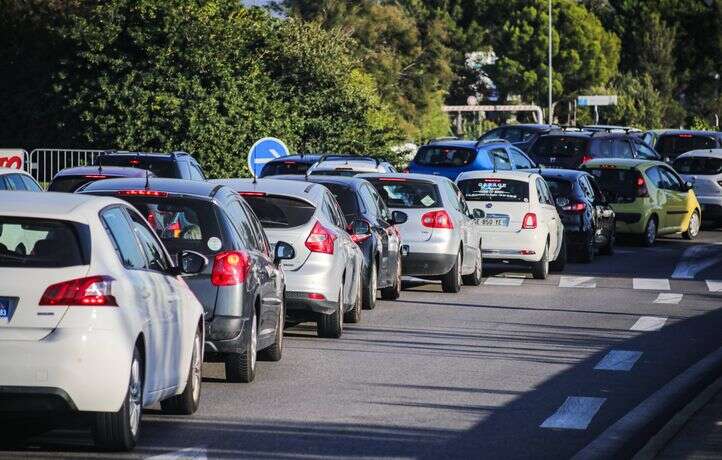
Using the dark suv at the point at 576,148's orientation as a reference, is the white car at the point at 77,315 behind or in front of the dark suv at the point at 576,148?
behind

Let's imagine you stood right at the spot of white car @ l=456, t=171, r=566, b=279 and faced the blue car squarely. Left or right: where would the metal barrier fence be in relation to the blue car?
left

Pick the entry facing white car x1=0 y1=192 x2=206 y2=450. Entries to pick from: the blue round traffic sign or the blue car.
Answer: the blue round traffic sign

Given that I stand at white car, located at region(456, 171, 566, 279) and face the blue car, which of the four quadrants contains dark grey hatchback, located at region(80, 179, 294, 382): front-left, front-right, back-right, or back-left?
back-left

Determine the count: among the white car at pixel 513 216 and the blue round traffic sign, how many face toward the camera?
1

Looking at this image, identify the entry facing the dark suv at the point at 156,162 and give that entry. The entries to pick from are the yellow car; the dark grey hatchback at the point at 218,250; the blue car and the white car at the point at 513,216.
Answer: the dark grey hatchback

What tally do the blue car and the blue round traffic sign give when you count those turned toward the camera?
1

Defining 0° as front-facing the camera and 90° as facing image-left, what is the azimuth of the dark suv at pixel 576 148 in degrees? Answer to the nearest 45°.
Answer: approximately 225°

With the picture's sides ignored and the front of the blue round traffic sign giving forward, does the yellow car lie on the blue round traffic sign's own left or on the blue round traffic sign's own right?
on the blue round traffic sign's own left

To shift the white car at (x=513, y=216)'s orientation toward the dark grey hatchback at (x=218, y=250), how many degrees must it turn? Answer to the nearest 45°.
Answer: approximately 135° to its right
